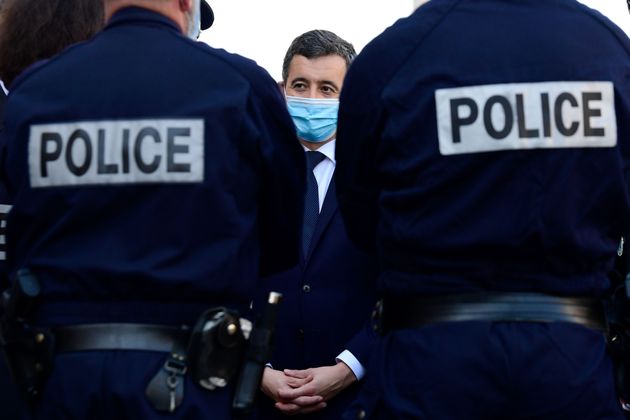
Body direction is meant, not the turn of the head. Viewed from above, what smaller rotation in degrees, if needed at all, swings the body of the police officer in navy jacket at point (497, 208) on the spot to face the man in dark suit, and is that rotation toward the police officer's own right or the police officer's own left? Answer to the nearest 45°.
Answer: approximately 45° to the police officer's own left

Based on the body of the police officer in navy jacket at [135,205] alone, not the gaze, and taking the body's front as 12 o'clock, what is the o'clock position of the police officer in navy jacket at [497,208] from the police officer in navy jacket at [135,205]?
the police officer in navy jacket at [497,208] is roughly at 2 o'clock from the police officer in navy jacket at [135,205].

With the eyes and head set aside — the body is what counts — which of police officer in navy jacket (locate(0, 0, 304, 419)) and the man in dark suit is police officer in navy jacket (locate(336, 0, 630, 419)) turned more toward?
the man in dark suit

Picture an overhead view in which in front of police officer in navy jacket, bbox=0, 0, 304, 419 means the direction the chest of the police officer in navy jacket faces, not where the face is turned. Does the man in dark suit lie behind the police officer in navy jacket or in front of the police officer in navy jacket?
in front

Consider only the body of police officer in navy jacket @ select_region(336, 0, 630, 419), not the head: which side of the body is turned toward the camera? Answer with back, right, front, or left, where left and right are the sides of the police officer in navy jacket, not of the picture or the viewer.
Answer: back

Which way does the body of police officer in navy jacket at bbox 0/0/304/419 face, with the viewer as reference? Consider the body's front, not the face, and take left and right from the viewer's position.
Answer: facing away from the viewer and to the right of the viewer

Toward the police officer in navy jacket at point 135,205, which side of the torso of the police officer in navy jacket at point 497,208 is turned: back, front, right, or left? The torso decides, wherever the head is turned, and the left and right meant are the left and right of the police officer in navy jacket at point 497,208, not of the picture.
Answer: left

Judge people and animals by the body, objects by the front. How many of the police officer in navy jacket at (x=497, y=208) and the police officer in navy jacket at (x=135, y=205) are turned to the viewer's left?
0

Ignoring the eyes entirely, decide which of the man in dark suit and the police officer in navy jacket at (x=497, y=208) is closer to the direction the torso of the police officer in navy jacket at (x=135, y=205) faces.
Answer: the man in dark suit
